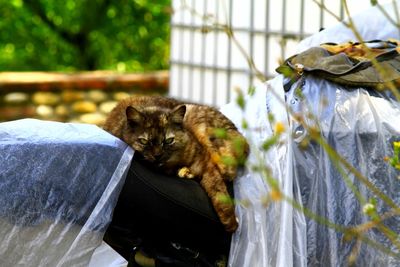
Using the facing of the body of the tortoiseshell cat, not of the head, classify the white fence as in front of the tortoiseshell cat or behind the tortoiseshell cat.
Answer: behind

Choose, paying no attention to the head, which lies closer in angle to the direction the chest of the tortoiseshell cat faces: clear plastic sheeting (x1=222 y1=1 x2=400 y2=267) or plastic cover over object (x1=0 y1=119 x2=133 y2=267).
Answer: the plastic cover over object

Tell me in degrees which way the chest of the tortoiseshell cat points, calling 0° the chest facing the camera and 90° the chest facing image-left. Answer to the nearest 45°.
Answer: approximately 45°

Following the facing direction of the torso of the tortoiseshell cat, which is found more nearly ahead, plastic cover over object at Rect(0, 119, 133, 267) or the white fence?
the plastic cover over object

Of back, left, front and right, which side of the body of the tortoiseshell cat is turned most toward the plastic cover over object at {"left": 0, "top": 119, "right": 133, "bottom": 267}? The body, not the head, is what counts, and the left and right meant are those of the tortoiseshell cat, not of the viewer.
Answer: front
